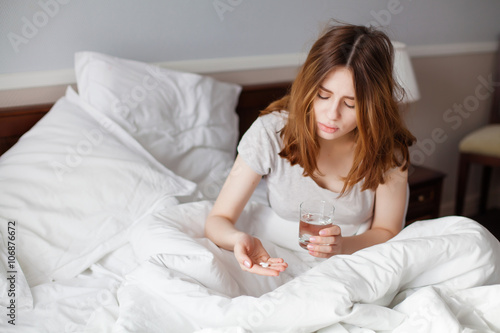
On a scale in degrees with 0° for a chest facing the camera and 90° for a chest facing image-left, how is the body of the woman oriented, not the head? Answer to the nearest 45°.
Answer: approximately 0°

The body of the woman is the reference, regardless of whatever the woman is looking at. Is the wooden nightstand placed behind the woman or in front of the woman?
behind

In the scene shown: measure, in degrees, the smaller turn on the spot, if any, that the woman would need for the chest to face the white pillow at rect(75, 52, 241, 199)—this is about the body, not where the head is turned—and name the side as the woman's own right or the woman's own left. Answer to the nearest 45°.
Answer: approximately 135° to the woman's own right
